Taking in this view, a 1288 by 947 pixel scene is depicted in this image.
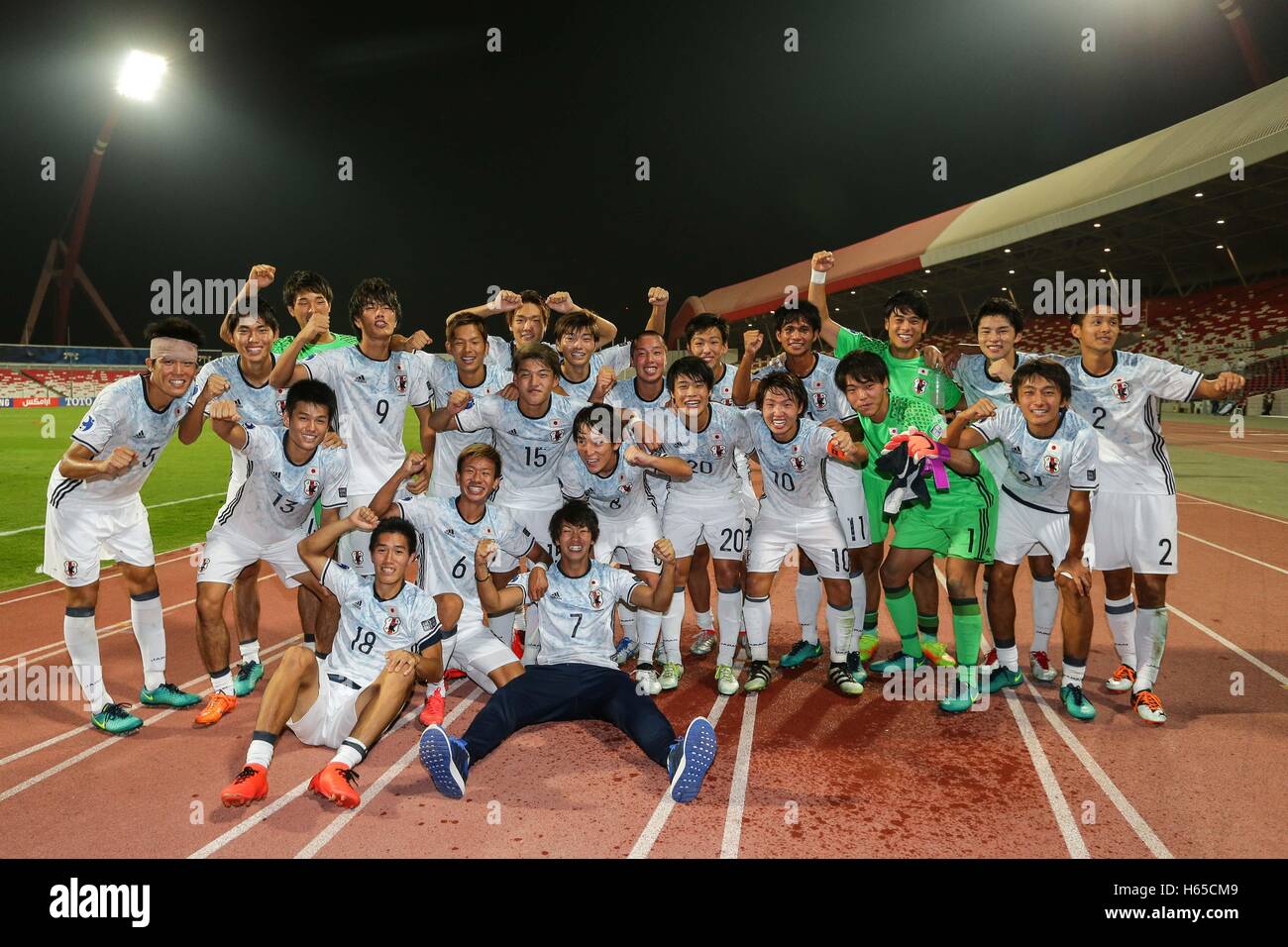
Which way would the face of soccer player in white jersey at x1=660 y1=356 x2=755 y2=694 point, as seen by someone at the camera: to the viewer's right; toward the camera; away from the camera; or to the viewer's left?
toward the camera

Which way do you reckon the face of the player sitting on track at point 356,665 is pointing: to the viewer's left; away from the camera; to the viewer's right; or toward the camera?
toward the camera

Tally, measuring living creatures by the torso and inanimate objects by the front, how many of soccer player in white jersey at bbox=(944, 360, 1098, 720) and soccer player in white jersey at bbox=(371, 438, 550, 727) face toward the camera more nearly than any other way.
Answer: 2

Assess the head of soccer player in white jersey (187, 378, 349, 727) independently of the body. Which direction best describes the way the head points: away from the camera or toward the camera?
toward the camera

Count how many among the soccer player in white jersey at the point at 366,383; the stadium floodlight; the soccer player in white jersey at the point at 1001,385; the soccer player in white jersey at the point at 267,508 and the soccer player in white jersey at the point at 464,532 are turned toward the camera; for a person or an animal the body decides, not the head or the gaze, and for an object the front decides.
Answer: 5

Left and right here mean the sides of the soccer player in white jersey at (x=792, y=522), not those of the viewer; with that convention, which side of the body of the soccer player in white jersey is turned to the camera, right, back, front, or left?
front

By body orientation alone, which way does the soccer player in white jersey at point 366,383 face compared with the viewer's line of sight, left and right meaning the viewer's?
facing the viewer

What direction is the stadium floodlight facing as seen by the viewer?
toward the camera

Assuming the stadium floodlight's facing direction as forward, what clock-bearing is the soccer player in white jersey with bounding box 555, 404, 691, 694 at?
The soccer player in white jersey is roughly at 12 o'clock from the stadium floodlight.

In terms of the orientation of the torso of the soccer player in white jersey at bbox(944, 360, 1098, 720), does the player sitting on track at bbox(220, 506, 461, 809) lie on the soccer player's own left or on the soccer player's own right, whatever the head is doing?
on the soccer player's own right
